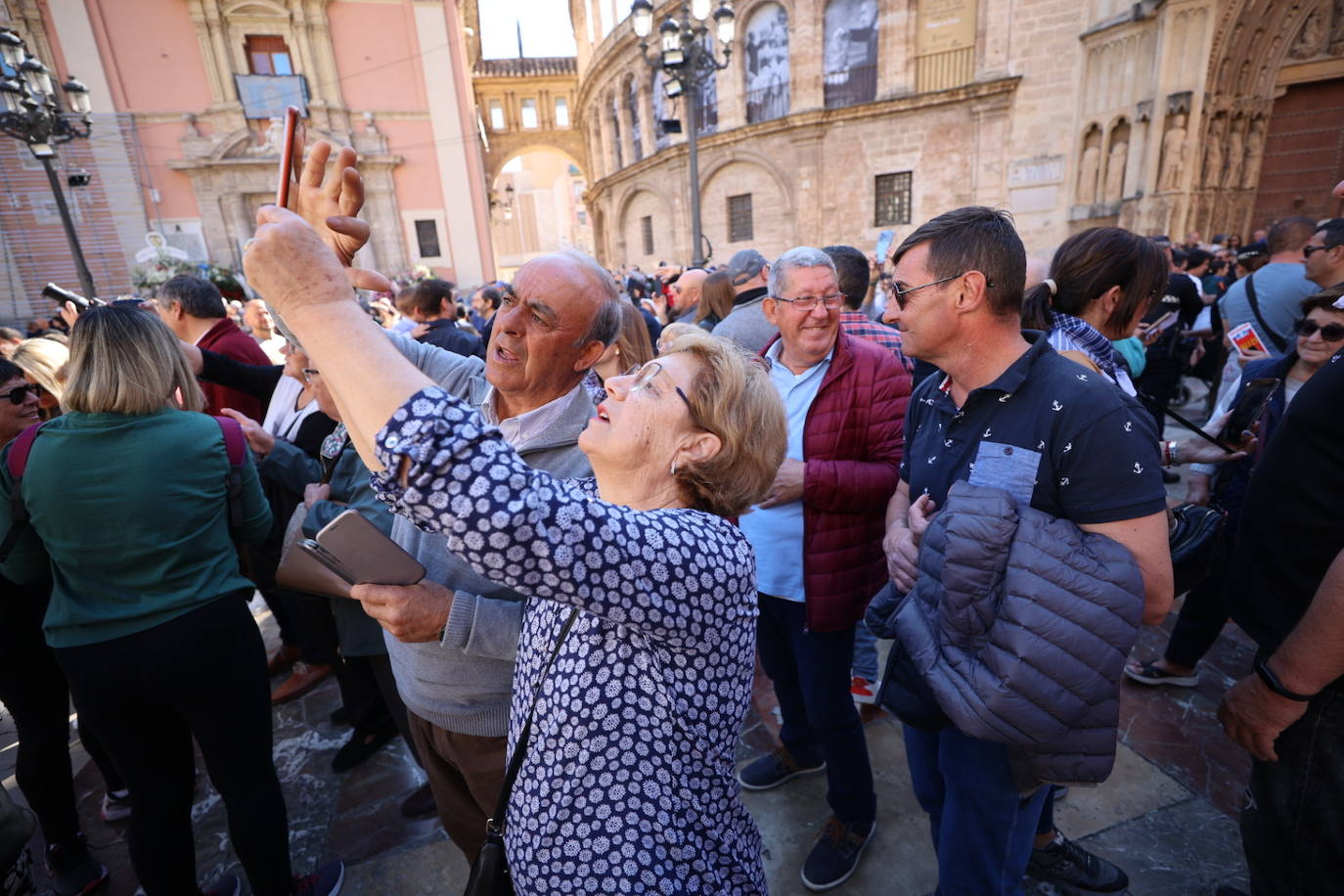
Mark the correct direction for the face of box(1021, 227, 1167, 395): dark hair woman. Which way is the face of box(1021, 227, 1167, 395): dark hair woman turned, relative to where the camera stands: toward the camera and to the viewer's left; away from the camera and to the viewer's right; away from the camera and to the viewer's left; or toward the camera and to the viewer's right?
away from the camera and to the viewer's right

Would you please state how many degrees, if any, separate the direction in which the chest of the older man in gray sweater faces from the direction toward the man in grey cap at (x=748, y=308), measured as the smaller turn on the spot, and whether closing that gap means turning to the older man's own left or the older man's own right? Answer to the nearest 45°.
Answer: approximately 180°

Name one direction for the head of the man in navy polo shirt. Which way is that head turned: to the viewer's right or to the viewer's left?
to the viewer's left

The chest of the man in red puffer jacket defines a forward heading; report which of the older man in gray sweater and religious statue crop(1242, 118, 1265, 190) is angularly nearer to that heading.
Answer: the older man in gray sweater

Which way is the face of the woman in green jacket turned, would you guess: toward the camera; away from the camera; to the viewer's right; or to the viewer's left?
away from the camera

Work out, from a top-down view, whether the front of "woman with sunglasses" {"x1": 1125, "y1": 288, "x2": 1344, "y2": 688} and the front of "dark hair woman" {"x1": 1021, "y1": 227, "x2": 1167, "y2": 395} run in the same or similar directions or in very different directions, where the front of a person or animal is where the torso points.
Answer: very different directions

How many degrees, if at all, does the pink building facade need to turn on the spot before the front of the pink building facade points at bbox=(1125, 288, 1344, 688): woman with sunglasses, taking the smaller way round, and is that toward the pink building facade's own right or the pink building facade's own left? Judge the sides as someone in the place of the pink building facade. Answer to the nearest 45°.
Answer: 0° — it already faces them

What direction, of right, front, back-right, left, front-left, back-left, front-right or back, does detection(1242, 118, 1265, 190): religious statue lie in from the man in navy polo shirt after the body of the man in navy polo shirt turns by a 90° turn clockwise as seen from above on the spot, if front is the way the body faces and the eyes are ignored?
front-right

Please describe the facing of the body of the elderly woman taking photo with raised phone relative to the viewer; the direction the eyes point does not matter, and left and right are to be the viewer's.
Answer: facing to the left of the viewer

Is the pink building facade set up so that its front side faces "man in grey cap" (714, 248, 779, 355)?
yes

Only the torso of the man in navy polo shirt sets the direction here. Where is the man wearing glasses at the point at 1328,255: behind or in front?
behind
